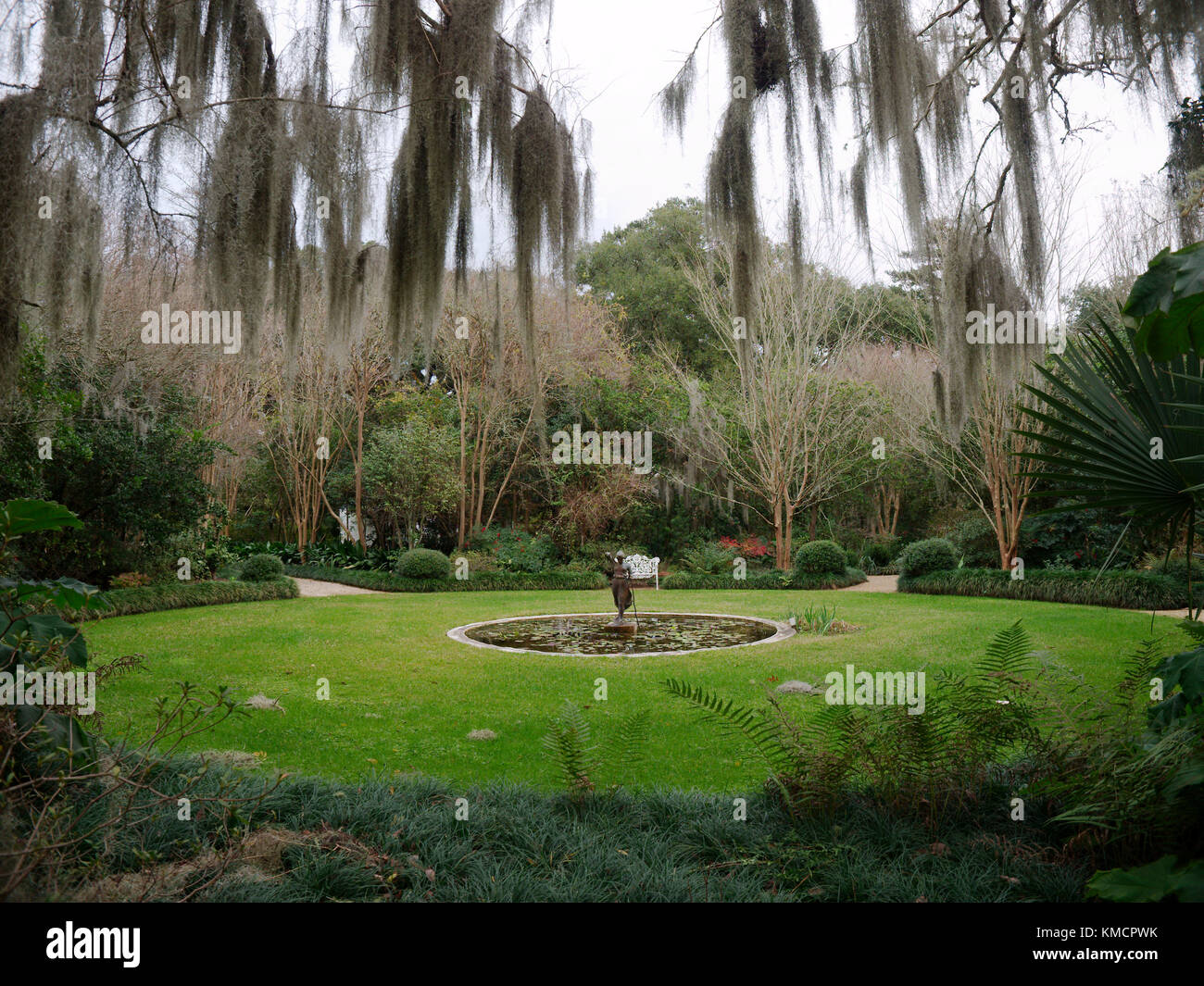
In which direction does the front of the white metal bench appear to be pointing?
toward the camera

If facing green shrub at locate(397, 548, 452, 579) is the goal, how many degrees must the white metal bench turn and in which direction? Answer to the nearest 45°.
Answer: approximately 90° to its right

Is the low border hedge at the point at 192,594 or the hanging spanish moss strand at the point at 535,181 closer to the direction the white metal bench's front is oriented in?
the hanging spanish moss strand

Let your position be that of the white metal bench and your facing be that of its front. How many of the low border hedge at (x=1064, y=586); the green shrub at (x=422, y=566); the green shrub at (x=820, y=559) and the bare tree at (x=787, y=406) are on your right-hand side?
1

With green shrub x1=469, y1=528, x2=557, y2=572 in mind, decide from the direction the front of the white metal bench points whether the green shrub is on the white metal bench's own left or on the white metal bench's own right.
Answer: on the white metal bench's own right

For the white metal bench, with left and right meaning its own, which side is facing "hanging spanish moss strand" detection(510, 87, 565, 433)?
front

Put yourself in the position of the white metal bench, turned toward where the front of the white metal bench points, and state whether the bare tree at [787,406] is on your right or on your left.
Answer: on your left

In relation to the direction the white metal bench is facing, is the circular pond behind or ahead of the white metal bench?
ahead

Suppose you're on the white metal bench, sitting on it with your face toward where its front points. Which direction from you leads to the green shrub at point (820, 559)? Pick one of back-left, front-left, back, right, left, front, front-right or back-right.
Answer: left

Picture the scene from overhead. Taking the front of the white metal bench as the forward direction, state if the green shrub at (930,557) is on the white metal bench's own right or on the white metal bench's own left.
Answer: on the white metal bench's own left
